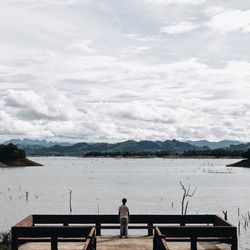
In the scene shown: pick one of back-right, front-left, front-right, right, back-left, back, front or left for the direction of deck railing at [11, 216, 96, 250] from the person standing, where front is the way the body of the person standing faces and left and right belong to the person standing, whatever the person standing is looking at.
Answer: back-left

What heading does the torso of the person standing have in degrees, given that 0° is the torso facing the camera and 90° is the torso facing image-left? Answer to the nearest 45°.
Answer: approximately 180°

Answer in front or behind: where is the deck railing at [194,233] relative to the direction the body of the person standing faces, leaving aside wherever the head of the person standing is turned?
behind

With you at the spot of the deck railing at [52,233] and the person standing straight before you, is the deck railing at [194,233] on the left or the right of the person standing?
right

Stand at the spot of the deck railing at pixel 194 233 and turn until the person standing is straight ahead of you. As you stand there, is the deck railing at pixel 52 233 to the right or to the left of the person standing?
left
